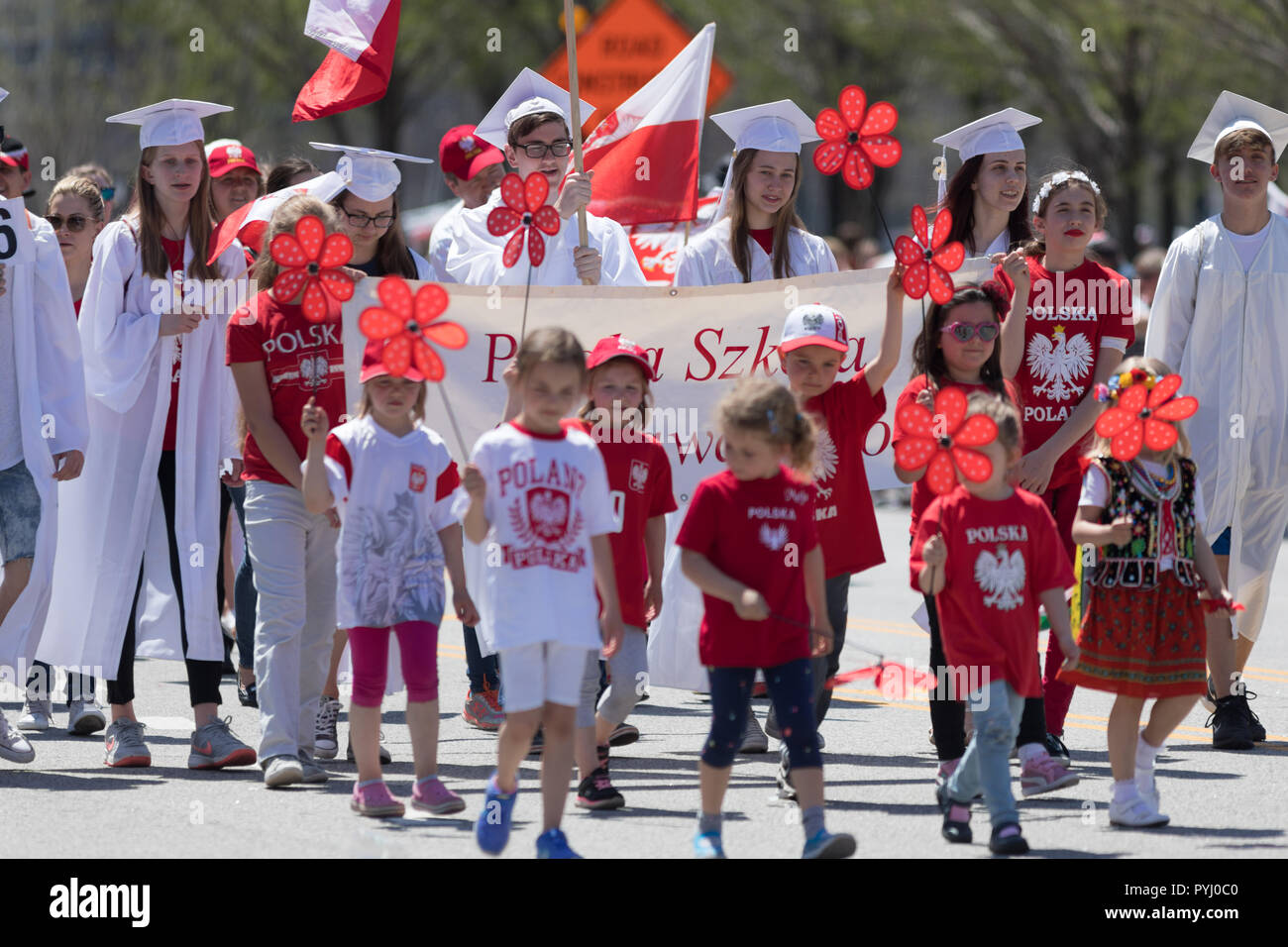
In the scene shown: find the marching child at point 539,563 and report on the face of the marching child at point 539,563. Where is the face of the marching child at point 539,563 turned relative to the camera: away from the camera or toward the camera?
toward the camera

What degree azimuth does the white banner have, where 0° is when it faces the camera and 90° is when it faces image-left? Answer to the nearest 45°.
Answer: approximately 0°

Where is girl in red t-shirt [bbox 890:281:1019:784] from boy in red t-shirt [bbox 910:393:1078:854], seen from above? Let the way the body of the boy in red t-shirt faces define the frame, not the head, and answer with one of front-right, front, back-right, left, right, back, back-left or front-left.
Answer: back

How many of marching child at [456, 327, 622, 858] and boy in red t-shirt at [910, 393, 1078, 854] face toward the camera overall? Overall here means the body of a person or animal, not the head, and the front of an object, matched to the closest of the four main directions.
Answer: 2

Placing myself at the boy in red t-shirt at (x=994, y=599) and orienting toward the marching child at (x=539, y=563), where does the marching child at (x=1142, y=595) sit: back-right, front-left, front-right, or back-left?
back-right

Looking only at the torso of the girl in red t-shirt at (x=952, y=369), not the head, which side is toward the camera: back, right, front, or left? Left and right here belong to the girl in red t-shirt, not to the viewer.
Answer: front

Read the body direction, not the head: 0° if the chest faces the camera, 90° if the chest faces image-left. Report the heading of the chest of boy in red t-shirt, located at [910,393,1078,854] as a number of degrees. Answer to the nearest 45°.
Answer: approximately 0°

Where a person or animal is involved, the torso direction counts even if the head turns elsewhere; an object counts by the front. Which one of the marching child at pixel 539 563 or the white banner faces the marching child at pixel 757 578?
the white banner

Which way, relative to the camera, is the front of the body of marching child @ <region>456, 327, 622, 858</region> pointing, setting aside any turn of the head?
toward the camera

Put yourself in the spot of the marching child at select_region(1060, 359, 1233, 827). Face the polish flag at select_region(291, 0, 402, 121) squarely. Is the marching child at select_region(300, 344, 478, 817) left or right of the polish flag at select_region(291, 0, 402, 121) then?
left

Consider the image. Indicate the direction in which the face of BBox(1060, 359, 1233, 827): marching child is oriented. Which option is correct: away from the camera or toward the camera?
toward the camera

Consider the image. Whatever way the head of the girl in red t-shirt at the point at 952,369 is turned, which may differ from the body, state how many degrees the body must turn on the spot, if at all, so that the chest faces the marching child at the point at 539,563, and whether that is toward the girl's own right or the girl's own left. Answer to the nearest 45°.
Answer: approximately 45° to the girl's own right

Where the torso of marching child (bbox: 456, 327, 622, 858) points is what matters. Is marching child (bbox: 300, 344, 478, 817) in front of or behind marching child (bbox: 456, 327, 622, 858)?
behind

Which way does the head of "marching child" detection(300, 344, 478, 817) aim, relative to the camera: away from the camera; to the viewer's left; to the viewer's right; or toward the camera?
toward the camera

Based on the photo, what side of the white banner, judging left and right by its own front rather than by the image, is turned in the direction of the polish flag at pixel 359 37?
right
